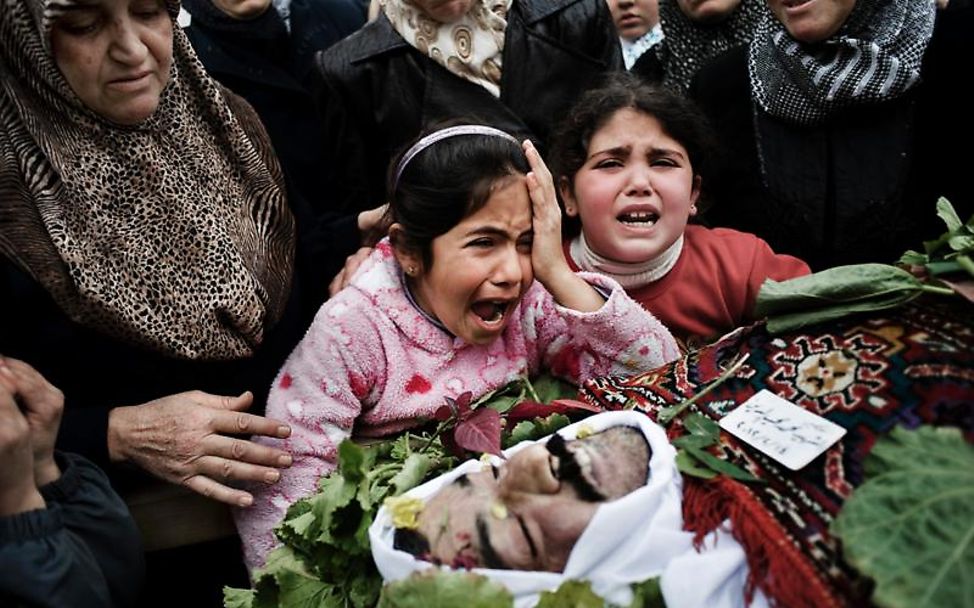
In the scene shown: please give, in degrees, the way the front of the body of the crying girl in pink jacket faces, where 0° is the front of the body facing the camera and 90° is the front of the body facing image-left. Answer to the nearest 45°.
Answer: approximately 315°

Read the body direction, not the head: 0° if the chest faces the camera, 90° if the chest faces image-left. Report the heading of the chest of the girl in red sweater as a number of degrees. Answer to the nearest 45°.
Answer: approximately 0°

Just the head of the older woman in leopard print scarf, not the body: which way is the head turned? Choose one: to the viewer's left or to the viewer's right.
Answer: to the viewer's right
